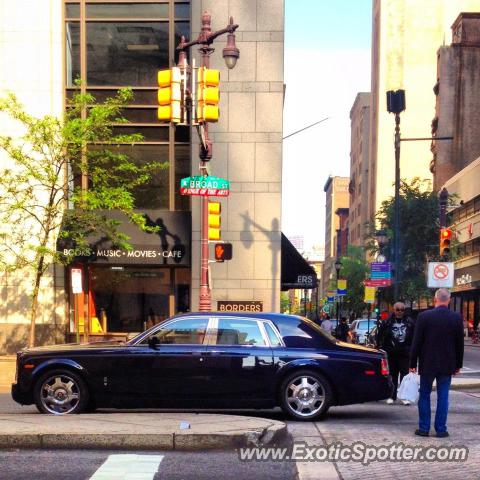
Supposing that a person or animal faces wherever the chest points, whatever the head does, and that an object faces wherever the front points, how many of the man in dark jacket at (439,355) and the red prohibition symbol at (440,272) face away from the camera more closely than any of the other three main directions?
1

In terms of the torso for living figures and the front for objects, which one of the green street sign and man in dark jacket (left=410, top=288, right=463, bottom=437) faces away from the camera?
the man in dark jacket

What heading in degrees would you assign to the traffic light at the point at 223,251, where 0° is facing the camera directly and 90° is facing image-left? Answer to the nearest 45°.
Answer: approximately 0°

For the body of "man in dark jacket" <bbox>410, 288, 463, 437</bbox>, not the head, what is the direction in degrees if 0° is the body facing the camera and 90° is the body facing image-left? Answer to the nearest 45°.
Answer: approximately 180°

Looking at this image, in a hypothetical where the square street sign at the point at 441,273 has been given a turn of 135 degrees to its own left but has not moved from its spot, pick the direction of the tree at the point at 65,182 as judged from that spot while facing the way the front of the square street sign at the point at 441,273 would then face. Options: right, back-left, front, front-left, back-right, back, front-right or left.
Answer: back-left

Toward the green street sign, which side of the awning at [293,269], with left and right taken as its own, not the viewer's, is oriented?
right

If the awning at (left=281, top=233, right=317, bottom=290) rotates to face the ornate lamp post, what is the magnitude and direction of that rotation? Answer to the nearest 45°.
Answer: approximately 90° to its right

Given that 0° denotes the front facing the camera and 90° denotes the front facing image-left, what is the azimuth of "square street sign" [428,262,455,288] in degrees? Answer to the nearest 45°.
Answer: approximately 0°
